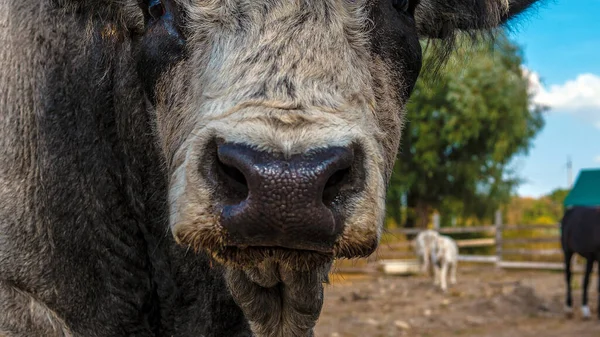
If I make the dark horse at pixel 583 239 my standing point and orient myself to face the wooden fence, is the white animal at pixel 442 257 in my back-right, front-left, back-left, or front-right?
front-left

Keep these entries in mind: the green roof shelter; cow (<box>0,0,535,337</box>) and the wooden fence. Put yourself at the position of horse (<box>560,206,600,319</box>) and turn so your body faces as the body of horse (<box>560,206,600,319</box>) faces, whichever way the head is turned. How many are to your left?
2

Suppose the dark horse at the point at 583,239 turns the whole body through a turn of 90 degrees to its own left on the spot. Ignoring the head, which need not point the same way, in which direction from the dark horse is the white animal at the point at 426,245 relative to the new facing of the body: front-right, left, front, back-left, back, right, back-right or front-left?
front-left

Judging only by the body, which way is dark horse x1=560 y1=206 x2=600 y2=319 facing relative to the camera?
to the viewer's right

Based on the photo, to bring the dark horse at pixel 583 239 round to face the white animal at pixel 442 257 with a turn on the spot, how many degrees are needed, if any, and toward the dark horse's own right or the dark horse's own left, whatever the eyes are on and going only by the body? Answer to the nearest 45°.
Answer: approximately 135° to the dark horse's own left

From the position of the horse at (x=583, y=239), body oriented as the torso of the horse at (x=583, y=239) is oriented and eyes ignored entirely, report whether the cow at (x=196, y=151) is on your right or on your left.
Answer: on your right

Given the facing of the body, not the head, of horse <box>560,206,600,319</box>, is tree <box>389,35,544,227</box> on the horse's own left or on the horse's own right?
on the horse's own left

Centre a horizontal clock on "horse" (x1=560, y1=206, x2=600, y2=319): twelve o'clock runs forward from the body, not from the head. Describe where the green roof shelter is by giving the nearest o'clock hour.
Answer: The green roof shelter is roughly at 9 o'clock from the horse.

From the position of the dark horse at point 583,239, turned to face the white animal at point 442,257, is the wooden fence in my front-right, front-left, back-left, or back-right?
front-right

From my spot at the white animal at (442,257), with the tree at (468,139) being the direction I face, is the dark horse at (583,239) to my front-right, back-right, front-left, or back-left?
back-right
